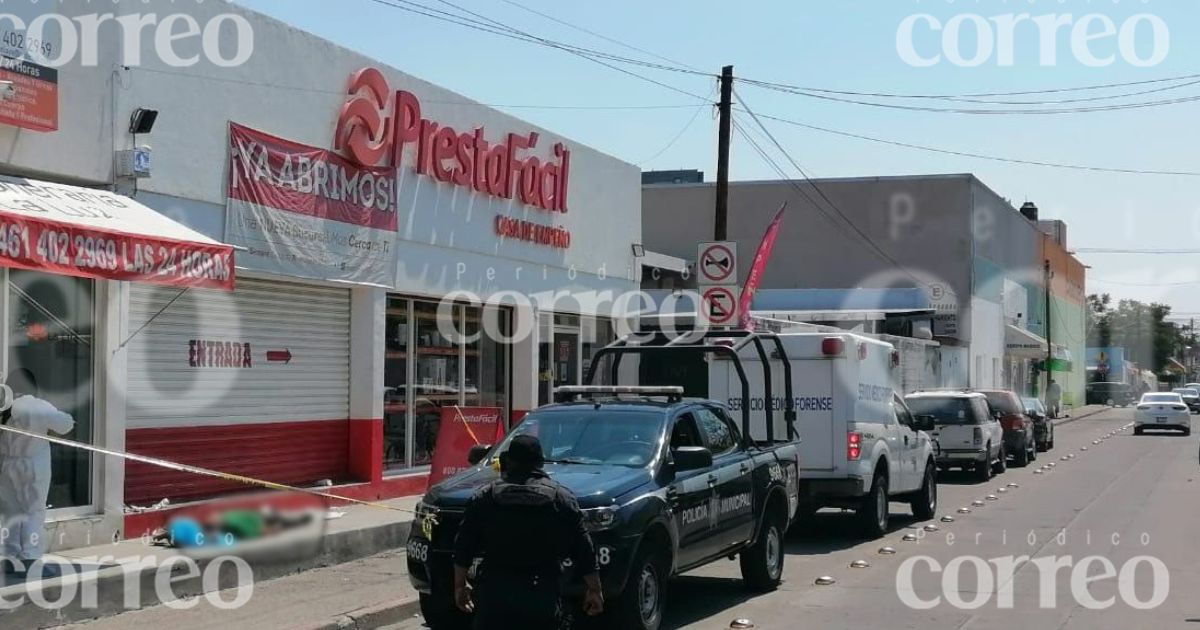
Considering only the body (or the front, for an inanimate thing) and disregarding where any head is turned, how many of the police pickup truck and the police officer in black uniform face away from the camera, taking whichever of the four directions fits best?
1

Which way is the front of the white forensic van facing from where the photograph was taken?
facing away from the viewer and to the right of the viewer

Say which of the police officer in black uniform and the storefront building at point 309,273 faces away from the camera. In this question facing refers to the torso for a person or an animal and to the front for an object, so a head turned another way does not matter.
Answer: the police officer in black uniform

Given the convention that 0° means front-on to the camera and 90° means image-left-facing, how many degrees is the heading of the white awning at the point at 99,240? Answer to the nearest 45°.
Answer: approximately 315°

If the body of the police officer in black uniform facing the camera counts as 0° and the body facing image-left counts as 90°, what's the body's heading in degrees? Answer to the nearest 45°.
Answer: approximately 180°

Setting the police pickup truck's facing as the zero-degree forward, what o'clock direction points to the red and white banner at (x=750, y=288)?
The red and white banner is roughly at 5 o'clock from the police pickup truck.

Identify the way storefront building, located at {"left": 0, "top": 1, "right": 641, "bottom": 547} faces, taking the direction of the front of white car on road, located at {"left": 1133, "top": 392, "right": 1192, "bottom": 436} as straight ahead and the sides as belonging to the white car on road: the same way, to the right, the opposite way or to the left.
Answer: to the right

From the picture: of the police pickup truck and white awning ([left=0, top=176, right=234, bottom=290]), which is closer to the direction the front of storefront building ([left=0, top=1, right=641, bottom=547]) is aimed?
the police pickup truck

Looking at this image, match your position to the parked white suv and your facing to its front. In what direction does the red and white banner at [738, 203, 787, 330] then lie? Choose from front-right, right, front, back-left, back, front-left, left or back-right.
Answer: back

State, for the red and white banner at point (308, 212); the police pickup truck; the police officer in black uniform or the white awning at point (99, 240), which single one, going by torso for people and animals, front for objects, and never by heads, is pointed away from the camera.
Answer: the police officer in black uniform

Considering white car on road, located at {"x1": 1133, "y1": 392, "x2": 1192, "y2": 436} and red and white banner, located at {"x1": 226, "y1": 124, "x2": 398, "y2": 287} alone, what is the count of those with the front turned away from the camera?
1

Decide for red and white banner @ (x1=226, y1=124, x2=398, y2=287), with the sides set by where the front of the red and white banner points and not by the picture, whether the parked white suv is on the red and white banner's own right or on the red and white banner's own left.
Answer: on the red and white banner's own left

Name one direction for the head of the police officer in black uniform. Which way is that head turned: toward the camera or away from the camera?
away from the camera
